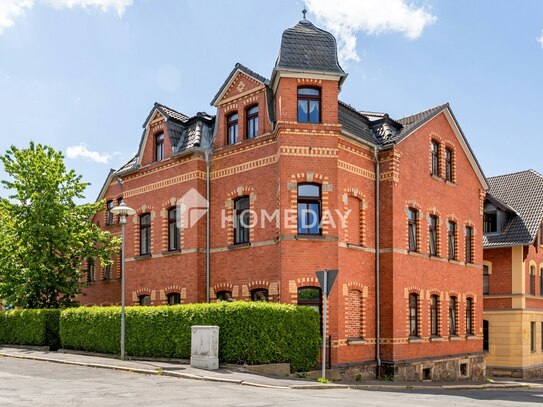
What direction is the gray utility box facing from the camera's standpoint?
toward the camera

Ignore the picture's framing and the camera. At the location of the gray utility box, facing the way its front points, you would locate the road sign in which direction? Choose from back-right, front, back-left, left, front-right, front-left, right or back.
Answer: front-left

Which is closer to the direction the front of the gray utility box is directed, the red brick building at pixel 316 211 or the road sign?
the road sign
